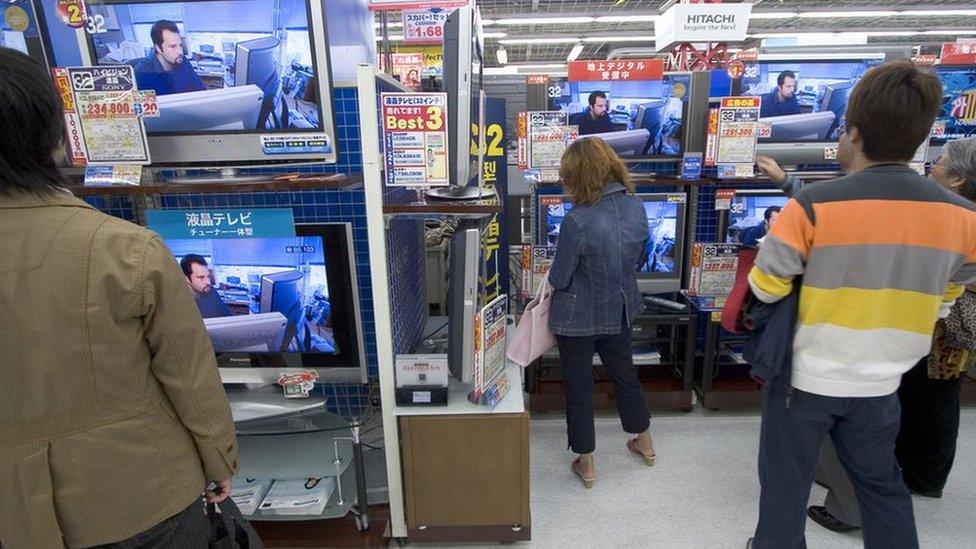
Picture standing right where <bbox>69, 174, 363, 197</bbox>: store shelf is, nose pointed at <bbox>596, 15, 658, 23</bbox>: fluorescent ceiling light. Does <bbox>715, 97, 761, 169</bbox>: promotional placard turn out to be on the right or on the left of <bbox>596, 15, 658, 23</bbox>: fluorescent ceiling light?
right

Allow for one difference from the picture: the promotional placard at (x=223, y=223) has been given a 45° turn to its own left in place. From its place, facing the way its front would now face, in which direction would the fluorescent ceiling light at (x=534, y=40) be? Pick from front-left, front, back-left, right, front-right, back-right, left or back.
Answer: left

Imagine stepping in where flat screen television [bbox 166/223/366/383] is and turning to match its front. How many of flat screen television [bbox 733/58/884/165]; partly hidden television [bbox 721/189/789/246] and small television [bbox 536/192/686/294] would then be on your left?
3

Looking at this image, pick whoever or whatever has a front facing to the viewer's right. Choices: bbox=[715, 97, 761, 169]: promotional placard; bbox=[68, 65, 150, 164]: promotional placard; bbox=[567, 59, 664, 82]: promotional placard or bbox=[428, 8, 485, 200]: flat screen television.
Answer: the flat screen television

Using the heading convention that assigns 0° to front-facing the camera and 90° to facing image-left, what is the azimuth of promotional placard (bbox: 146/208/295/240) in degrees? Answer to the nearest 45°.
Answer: approximately 0°

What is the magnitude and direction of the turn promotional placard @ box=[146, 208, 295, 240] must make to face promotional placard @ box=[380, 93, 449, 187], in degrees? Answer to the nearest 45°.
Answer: approximately 45° to its left

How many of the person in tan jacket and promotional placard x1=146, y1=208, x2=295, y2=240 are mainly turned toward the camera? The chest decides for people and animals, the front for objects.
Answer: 1

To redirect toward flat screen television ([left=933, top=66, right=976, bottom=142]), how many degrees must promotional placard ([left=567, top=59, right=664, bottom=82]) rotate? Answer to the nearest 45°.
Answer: approximately 90° to its left

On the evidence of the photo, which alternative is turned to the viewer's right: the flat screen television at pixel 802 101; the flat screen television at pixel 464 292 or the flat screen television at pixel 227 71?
the flat screen television at pixel 464 292
